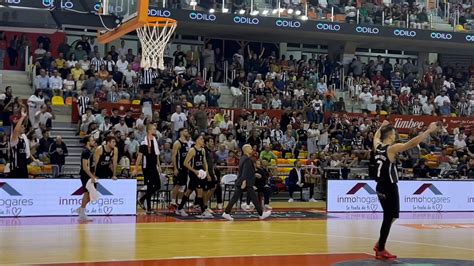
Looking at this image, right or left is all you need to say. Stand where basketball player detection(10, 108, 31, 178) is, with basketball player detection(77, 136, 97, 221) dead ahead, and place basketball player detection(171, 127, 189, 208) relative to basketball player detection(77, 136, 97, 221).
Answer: left

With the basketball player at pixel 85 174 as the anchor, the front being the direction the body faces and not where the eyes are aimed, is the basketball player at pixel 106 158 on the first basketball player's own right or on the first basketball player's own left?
on the first basketball player's own left

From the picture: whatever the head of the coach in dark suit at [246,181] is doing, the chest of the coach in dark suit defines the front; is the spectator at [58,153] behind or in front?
behind

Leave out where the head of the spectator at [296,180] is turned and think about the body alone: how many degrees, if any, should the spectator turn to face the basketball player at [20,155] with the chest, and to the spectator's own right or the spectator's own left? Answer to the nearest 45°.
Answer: approximately 45° to the spectator's own right

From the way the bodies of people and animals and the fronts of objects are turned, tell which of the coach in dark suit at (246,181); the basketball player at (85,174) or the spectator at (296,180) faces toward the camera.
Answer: the spectator
